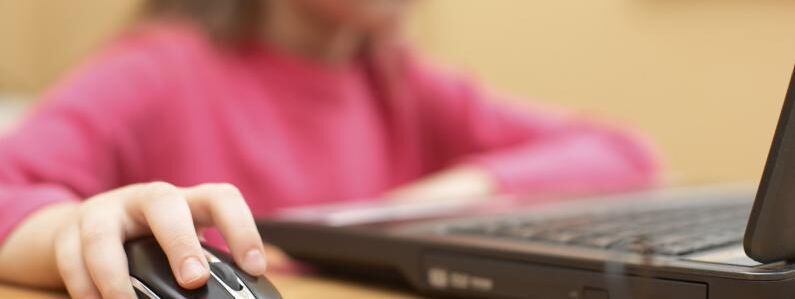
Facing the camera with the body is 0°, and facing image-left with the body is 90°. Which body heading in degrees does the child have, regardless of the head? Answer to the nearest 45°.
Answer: approximately 315°
